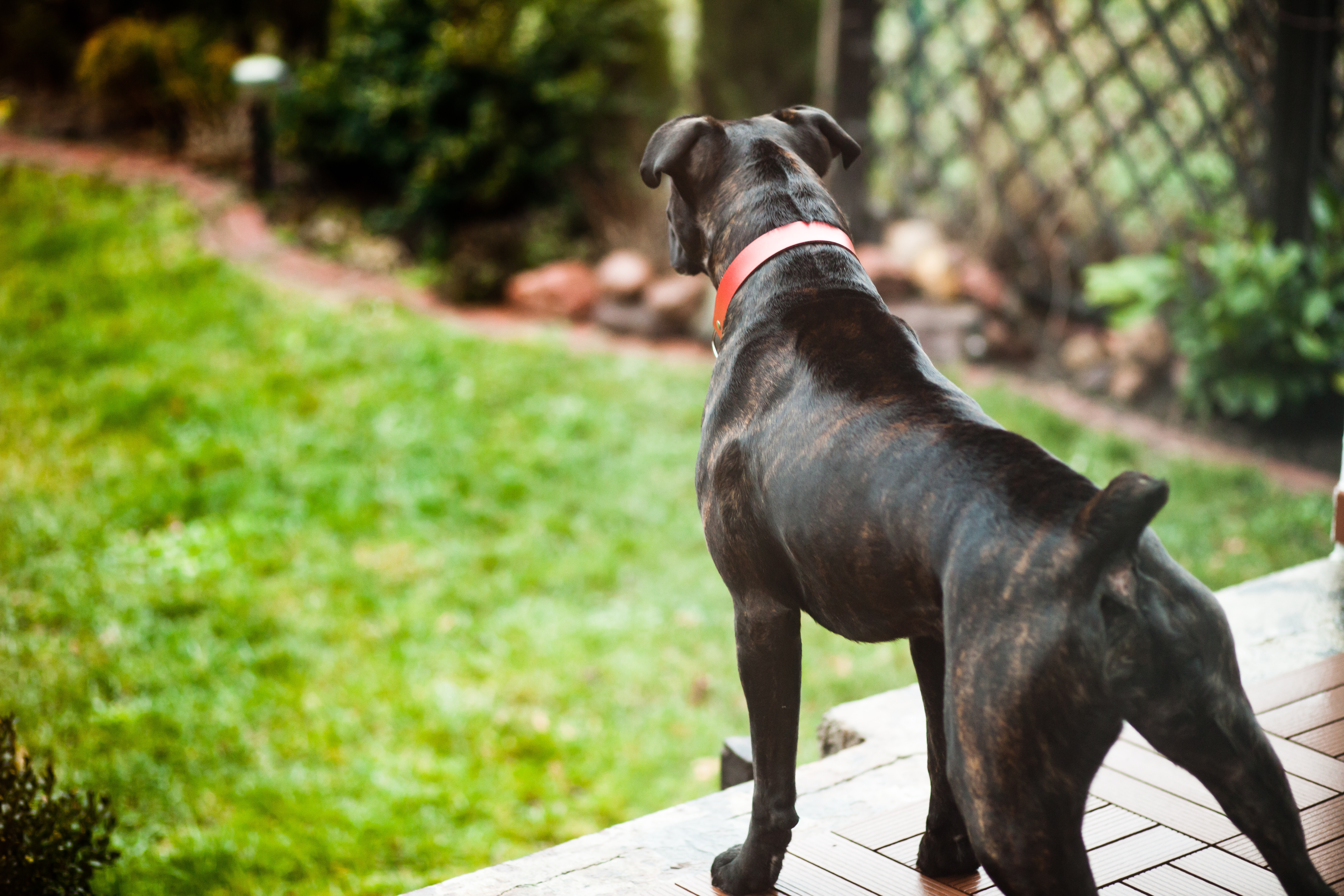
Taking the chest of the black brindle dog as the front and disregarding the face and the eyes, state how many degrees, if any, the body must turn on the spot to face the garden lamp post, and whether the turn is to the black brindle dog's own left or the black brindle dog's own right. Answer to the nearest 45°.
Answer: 0° — it already faces it

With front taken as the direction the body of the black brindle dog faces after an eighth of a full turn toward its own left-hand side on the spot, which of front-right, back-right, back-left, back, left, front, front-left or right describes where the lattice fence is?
right

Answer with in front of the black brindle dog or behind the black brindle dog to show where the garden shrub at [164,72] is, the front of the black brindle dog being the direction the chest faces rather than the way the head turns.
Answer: in front

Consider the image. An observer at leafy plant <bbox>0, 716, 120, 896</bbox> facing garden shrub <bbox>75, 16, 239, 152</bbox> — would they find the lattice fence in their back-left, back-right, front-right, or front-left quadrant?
front-right

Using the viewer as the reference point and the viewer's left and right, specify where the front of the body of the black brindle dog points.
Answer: facing away from the viewer and to the left of the viewer
